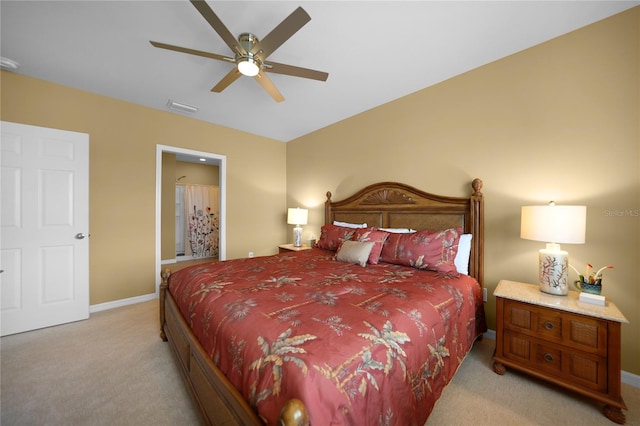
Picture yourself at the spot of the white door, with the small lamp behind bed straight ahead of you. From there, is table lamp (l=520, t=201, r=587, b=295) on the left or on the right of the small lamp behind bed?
right

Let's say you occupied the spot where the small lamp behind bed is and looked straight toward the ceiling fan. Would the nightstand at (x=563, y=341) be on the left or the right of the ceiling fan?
left

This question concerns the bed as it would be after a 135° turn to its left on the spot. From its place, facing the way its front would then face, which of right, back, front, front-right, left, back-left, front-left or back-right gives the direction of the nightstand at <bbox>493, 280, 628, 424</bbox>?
front

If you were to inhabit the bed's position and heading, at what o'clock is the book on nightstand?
The book on nightstand is roughly at 7 o'clock from the bed.

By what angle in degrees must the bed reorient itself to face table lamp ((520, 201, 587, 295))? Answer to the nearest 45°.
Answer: approximately 135° to its left

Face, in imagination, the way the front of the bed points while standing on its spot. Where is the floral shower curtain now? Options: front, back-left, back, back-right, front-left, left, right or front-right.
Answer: right

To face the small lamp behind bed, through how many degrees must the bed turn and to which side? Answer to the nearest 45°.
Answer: approximately 135° to its right

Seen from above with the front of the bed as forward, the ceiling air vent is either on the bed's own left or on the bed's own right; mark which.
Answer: on the bed's own right

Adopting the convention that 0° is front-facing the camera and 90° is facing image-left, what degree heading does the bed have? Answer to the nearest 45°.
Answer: approximately 45°

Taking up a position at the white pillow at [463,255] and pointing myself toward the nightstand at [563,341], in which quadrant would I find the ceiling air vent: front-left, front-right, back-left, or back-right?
back-right

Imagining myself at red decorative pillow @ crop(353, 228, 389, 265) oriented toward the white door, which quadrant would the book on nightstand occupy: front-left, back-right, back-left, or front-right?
back-left
